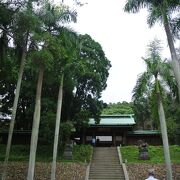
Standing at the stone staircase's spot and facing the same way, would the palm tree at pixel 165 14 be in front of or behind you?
in front

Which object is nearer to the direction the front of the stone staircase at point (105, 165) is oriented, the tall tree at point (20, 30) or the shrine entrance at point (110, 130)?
the tall tree

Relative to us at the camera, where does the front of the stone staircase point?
facing the viewer

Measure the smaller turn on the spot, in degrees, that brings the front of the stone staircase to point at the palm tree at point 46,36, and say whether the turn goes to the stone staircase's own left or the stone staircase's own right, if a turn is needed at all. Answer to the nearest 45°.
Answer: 0° — it already faces it

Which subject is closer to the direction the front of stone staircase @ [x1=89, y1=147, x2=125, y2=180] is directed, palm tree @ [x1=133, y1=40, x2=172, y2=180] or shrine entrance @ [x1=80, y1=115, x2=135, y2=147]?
the palm tree

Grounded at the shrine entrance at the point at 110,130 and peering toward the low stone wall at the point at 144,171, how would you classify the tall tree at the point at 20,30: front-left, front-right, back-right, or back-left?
front-right

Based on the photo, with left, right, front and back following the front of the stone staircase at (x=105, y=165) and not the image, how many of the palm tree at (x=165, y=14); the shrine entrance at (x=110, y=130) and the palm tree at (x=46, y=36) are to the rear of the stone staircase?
1

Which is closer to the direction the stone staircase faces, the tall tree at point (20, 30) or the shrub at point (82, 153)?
the tall tree

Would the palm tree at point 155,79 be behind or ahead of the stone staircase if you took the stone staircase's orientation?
ahead

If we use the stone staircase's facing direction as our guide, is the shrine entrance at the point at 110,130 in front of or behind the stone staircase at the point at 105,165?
behind
